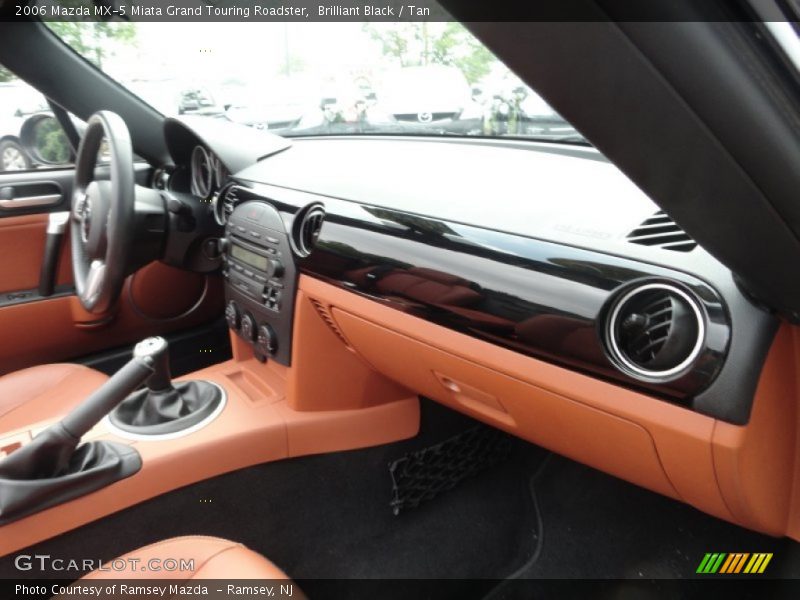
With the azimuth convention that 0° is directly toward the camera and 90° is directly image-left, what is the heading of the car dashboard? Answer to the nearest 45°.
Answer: approximately 45°
